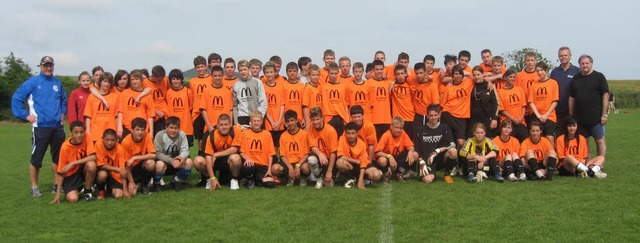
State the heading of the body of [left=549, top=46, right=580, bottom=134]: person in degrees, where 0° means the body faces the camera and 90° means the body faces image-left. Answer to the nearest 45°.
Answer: approximately 0°

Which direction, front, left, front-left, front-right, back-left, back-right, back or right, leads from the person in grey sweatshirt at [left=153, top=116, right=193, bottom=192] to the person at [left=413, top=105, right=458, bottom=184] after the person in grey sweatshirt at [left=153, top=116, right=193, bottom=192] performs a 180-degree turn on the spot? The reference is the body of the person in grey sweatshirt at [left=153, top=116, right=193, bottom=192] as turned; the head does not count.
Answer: right

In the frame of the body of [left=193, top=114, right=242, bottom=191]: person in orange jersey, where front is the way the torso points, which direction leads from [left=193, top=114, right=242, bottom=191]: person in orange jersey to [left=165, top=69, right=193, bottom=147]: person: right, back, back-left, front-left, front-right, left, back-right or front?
back-right

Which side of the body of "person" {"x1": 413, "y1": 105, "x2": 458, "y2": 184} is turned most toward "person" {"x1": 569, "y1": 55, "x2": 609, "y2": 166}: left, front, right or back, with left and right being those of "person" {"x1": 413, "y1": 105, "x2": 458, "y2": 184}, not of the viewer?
left

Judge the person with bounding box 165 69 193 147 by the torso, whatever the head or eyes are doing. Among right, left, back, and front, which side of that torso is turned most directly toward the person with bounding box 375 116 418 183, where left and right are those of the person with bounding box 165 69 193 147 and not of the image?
left

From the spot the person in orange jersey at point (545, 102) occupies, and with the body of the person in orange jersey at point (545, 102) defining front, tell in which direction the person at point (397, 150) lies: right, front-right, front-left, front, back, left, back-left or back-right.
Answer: front-right

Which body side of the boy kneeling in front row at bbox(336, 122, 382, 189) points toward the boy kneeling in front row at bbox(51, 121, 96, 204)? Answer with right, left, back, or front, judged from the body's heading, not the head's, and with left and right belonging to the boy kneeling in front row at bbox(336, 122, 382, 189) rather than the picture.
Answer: right

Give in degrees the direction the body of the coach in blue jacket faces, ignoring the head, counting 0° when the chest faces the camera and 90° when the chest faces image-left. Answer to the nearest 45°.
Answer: approximately 315°

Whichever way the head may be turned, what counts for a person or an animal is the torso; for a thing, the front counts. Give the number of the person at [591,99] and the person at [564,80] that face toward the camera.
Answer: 2

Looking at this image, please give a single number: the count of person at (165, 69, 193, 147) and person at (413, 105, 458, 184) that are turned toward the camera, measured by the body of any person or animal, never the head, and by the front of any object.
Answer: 2

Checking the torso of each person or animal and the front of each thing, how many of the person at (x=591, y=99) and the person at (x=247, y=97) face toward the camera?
2
